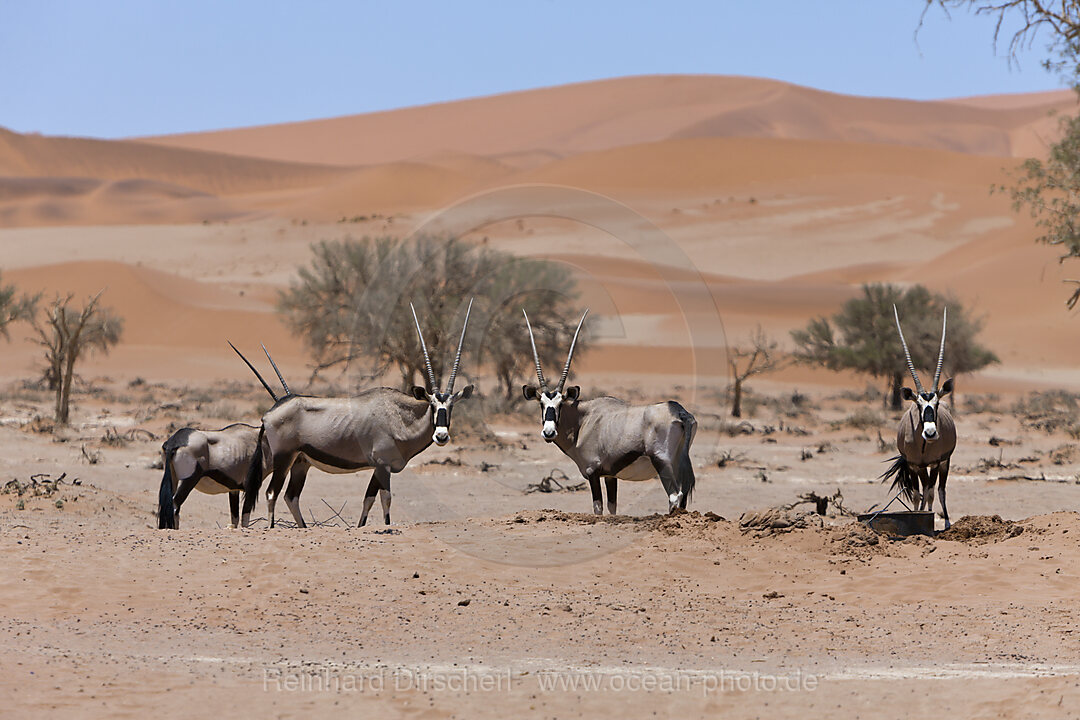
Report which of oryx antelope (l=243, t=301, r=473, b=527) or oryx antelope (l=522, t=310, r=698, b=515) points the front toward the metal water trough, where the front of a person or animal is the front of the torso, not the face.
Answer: oryx antelope (l=243, t=301, r=473, b=527)

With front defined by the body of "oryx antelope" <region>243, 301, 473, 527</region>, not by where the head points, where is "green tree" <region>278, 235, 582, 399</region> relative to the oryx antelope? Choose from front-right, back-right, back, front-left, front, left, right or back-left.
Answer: left

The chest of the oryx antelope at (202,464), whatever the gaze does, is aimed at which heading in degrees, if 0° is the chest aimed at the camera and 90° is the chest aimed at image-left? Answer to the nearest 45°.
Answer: approximately 225°

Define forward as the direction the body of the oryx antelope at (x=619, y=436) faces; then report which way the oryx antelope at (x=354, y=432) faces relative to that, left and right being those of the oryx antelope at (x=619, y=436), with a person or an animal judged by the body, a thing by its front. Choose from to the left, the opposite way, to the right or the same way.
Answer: the opposite way

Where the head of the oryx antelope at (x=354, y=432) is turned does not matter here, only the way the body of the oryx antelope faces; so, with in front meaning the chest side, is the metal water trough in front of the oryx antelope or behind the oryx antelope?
in front

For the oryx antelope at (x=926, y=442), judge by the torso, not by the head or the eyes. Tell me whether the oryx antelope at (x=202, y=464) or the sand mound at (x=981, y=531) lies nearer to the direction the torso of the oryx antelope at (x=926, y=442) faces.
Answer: the sand mound

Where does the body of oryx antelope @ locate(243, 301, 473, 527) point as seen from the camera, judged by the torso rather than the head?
to the viewer's right

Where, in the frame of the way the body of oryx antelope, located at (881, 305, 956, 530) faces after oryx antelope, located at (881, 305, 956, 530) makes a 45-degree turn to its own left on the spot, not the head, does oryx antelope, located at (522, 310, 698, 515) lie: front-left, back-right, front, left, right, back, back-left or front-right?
right

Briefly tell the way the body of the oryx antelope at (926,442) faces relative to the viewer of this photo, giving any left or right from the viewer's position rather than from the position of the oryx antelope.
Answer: facing the viewer

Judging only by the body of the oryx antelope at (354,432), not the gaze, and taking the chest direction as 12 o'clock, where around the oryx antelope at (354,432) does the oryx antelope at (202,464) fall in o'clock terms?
the oryx antelope at (202,464) is roughly at 7 o'clock from the oryx antelope at (354,432).

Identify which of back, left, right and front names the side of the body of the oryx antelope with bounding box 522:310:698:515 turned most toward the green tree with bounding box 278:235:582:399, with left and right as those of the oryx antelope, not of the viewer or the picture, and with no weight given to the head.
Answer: right

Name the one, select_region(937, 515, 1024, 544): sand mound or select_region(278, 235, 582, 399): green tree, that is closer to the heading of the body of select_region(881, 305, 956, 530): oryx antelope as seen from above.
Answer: the sand mound

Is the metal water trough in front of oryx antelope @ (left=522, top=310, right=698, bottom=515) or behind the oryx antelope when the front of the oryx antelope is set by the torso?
behind

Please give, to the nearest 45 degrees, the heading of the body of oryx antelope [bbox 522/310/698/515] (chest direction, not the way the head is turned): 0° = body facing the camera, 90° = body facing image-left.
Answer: approximately 90°

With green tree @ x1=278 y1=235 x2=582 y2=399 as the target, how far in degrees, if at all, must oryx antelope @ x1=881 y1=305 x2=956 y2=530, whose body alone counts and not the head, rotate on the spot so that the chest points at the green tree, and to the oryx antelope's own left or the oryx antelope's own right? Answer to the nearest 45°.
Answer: approximately 135° to the oryx antelope's own right

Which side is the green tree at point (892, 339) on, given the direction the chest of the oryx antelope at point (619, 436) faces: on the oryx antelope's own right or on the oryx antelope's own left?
on the oryx antelope's own right
